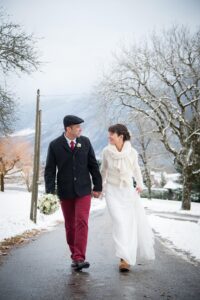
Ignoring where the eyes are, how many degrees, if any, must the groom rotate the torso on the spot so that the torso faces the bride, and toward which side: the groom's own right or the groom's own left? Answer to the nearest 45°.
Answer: approximately 90° to the groom's own left

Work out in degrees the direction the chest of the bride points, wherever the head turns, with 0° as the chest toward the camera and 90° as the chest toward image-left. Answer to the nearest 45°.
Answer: approximately 0°

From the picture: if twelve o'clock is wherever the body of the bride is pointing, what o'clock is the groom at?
The groom is roughly at 2 o'clock from the bride.

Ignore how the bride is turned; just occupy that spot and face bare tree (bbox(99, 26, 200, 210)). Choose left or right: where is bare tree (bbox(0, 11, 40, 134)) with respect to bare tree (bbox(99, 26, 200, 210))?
left

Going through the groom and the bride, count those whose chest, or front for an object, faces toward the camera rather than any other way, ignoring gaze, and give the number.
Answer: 2

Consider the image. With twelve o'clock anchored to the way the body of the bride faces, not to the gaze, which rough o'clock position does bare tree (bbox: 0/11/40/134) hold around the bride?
The bare tree is roughly at 5 o'clock from the bride.

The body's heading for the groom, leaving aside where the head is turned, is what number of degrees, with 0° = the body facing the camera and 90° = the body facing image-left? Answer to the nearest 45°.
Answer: approximately 0°
